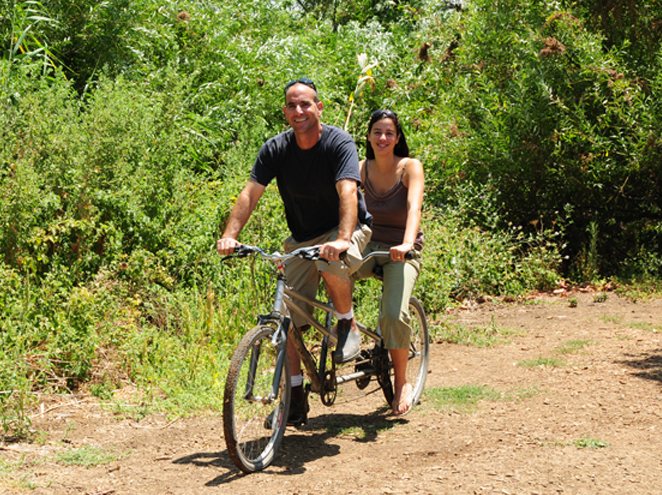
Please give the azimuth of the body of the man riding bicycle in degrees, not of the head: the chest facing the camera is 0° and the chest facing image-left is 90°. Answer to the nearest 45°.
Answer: approximately 45°

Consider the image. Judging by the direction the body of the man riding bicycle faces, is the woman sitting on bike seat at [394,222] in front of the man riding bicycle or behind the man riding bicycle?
behind

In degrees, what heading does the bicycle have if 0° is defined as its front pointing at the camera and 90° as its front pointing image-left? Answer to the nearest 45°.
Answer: approximately 45°
